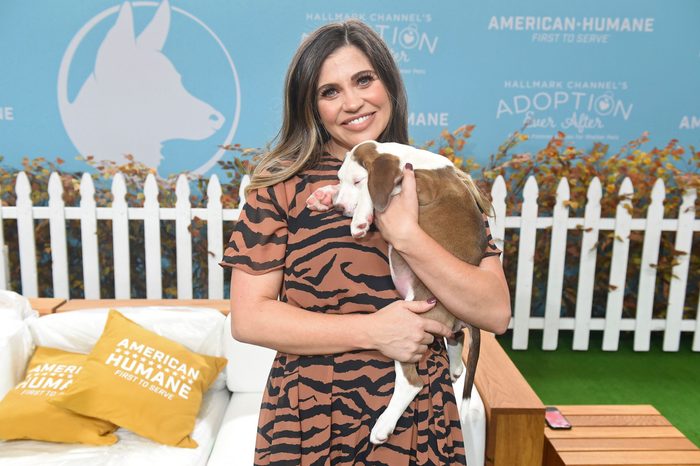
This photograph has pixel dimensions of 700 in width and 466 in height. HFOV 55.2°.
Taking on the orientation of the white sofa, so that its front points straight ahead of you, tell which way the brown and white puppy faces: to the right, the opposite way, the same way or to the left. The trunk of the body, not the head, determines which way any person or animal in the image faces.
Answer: to the right

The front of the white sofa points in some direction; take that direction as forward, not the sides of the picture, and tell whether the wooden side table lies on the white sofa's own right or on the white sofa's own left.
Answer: on the white sofa's own left

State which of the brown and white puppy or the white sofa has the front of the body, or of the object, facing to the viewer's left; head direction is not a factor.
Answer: the brown and white puppy

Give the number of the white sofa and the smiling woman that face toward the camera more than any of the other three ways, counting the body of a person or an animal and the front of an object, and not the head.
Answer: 2

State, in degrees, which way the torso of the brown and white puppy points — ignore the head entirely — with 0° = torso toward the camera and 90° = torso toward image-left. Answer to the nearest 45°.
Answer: approximately 90°

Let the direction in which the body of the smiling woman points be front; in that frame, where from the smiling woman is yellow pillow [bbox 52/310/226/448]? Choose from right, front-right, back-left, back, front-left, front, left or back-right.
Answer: back-right

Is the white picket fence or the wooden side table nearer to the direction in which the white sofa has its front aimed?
the wooden side table

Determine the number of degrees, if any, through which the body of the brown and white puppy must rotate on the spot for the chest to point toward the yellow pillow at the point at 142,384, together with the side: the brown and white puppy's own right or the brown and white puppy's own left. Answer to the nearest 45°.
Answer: approximately 45° to the brown and white puppy's own right

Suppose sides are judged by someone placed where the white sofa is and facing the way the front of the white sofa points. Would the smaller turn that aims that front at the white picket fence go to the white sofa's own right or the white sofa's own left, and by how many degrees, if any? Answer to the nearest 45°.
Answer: approximately 135° to the white sofa's own left

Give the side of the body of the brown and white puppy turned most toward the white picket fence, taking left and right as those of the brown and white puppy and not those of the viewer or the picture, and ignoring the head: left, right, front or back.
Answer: right

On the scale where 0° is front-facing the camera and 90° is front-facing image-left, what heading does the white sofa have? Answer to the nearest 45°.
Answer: approximately 0°
